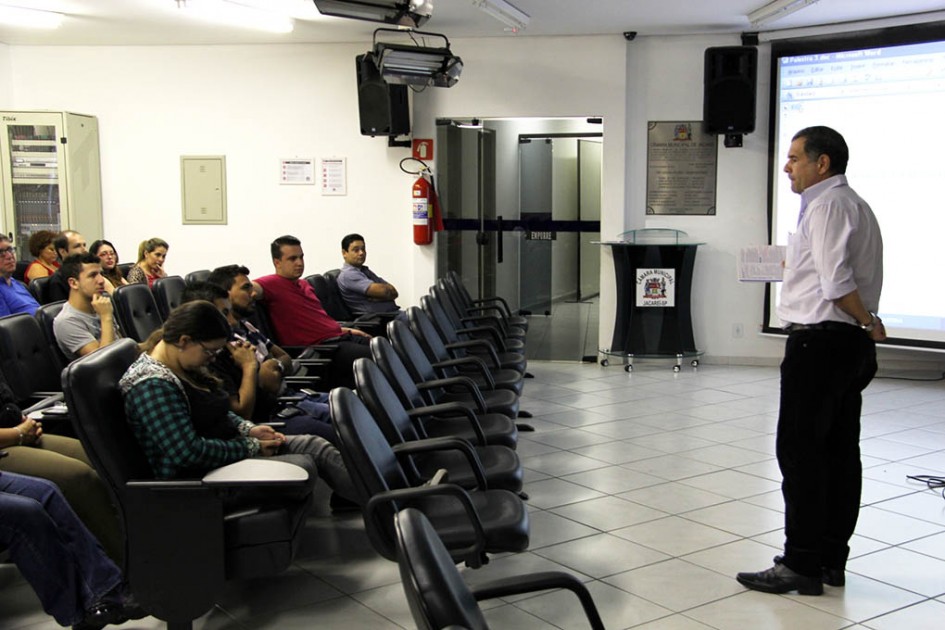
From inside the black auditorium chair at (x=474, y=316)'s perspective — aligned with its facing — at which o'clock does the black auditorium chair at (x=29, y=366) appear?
the black auditorium chair at (x=29, y=366) is roughly at 4 o'clock from the black auditorium chair at (x=474, y=316).

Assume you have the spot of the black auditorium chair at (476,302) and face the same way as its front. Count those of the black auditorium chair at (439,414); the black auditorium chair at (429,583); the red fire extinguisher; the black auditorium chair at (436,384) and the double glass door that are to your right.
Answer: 3

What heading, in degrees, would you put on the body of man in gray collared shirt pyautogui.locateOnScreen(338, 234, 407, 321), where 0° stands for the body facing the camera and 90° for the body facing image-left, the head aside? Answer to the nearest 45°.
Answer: approximately 270°

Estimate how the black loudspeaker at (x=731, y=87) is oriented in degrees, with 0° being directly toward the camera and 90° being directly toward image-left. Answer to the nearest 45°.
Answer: approximately 0°

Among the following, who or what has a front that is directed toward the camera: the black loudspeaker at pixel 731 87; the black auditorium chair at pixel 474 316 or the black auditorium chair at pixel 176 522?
the black loudspeaker

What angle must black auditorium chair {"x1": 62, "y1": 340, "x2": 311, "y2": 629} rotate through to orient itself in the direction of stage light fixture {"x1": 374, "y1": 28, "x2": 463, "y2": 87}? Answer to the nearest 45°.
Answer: approximately 45° to its left

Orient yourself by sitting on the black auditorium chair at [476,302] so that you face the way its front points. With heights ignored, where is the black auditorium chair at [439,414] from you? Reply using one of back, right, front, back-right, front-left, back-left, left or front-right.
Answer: right

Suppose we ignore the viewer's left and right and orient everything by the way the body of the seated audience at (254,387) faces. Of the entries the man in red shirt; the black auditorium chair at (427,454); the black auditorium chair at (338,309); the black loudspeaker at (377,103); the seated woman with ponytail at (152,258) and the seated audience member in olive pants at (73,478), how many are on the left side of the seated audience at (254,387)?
4

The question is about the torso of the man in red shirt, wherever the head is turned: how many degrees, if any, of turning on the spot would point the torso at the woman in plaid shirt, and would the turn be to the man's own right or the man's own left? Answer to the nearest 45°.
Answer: approximately 45° to the man's own right

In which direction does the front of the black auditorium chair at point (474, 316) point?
to the viewer's right

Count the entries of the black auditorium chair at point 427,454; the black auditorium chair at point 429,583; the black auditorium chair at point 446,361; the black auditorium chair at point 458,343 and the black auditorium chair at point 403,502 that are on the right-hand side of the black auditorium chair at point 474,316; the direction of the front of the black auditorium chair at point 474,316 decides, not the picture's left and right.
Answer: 5

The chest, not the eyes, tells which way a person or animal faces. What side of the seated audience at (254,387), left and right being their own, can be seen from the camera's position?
right

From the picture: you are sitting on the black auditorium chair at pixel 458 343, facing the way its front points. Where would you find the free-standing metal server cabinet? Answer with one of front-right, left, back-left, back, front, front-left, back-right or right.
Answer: back-left

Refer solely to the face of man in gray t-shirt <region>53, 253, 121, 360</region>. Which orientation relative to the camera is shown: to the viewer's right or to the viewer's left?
to the viewer's right

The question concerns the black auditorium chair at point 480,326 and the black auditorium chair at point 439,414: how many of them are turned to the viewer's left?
0

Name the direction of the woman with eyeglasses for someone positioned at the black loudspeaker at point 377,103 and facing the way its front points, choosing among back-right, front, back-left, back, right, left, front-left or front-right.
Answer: front

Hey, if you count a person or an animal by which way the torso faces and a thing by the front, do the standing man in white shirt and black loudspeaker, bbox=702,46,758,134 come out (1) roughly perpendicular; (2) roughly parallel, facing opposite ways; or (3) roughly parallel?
roughly perpendicular

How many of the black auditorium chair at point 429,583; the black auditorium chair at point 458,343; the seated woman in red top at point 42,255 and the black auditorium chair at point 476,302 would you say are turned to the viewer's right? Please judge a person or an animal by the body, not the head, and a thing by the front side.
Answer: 4

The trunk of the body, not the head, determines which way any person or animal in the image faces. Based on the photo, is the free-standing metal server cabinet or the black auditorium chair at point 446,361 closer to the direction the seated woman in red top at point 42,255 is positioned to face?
the black auditorium chair

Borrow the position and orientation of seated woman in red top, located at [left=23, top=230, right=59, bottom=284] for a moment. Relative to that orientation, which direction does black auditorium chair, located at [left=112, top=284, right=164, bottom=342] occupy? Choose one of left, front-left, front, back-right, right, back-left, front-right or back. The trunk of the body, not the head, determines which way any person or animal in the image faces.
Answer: right
